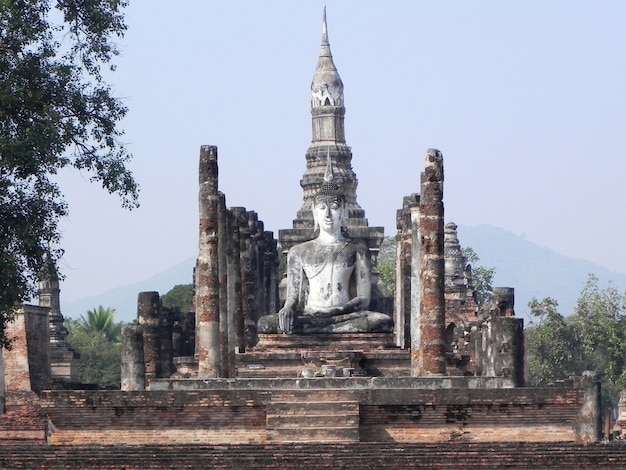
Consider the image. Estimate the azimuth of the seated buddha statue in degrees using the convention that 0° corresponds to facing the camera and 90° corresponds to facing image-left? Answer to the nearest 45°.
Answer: approximately 0°

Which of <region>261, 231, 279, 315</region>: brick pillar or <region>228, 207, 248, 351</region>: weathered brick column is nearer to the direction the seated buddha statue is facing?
the weathered brick column

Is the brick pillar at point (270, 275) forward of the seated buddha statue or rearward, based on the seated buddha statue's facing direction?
rearward

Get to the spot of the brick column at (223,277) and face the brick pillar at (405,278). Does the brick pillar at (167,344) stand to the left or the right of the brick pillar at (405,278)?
left

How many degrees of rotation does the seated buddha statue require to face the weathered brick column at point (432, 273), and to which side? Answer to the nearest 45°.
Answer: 0° — it already faces it

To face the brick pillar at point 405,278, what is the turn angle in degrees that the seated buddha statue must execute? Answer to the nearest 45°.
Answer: approximately 90° to its left

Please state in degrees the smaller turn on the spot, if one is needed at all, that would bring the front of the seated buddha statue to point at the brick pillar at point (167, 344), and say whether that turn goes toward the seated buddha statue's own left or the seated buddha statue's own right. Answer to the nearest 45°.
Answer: approximately 90° to the seated buddha statue's own right

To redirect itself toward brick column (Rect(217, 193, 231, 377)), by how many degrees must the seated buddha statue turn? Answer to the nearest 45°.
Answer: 0° — it already faces it

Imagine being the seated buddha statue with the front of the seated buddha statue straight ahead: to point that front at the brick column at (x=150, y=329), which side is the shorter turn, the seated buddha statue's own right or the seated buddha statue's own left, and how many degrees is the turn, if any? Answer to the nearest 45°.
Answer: approximately 45° to the seated buddha statue's own right
